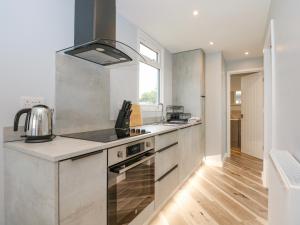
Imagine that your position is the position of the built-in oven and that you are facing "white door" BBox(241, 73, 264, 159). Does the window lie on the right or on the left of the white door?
left

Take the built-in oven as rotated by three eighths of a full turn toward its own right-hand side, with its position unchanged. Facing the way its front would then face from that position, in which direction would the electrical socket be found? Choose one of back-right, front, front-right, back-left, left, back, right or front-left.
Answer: front

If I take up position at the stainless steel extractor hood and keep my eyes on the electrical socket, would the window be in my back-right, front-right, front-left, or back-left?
back-right

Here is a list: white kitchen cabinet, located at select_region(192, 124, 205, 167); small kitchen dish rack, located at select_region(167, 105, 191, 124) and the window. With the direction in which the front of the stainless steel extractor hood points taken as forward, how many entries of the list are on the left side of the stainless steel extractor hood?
3

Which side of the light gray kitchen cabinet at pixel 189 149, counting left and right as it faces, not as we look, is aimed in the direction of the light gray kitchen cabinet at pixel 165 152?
right

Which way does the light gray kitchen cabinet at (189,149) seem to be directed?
to the viewer's right
